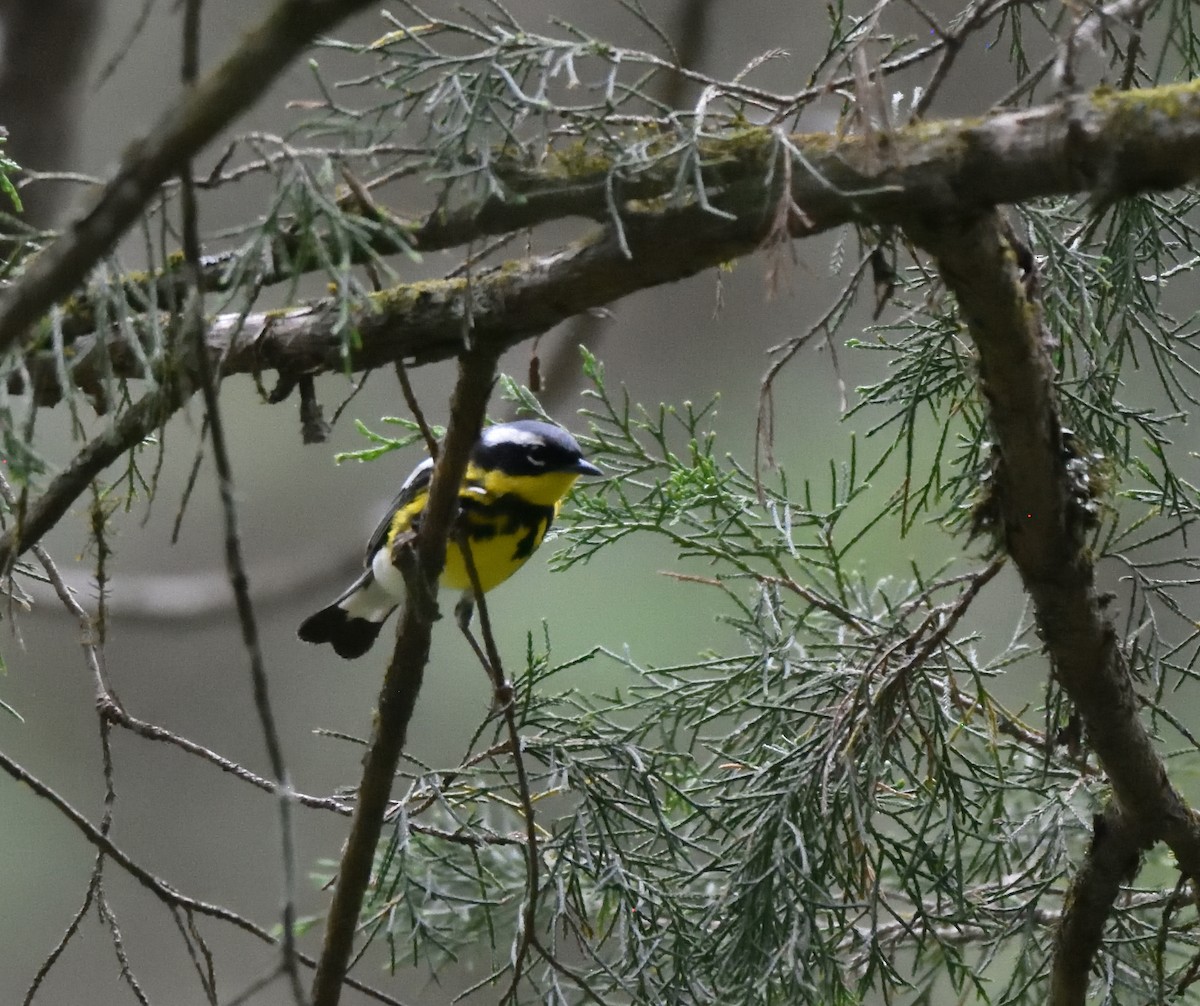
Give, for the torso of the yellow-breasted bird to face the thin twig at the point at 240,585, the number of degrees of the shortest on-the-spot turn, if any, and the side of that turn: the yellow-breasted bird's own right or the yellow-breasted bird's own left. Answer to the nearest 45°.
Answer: approximately 90° to the yellow-breasted bird's own right

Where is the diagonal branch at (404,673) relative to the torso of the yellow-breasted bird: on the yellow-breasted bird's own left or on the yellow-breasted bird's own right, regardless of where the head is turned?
on the yellow-breasted bird's own right

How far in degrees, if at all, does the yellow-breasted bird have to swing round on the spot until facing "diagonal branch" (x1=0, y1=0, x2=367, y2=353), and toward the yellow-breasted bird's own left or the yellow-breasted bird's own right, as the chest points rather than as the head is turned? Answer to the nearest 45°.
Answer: approximately 90° to the yellow-breasted bird's own right

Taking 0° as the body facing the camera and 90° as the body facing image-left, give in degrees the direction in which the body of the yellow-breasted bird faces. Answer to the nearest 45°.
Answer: approximately 270°
